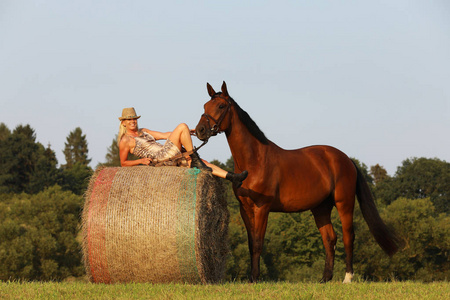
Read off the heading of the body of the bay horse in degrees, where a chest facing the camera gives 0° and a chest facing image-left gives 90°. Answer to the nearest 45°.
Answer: approximately 90°

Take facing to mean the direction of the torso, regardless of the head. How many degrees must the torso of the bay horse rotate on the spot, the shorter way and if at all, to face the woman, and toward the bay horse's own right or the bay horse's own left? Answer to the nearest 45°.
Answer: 0° — it already faces them

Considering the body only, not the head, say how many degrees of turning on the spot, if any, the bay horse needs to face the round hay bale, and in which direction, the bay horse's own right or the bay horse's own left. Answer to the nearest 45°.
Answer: approximately 45° to the bay horse's own left
